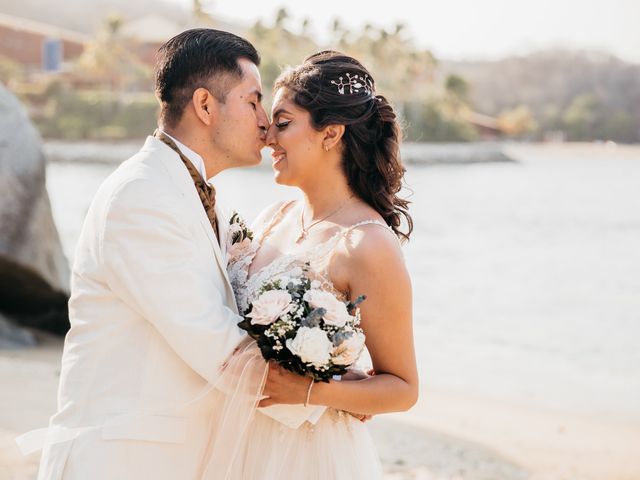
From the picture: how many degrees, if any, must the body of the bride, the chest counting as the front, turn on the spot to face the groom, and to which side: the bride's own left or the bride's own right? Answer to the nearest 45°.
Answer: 0° — they already face them

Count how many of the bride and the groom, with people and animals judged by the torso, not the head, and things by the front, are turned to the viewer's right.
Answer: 1

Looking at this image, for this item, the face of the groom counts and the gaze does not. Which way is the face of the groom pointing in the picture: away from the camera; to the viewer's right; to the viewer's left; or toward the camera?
to the viewer's right

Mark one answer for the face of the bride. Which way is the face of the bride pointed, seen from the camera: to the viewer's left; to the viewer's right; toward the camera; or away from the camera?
to the viewer's left

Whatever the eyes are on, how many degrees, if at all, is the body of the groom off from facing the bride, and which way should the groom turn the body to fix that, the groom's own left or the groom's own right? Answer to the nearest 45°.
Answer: approximately 45° to the groom's own left

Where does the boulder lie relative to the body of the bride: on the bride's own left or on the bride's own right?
on the bride's own right

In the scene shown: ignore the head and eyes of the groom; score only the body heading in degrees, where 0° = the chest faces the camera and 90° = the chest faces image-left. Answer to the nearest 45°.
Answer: approximately 270°

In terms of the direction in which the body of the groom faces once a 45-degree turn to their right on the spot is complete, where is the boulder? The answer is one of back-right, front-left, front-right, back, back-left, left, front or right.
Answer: back-left

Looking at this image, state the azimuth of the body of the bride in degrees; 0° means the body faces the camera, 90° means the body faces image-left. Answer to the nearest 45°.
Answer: approximately 45°
